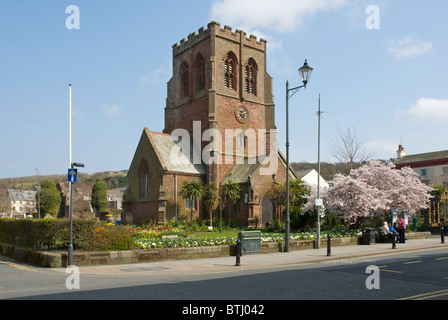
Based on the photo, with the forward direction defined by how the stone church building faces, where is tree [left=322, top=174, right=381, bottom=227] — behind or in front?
in front

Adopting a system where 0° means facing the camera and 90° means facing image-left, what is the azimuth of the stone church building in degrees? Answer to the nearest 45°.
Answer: approximately 315°

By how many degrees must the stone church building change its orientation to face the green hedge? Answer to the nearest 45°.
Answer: approximately 45° to its right

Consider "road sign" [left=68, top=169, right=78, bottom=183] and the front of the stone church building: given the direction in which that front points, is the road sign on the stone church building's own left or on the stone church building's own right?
on the stone church building's own right
